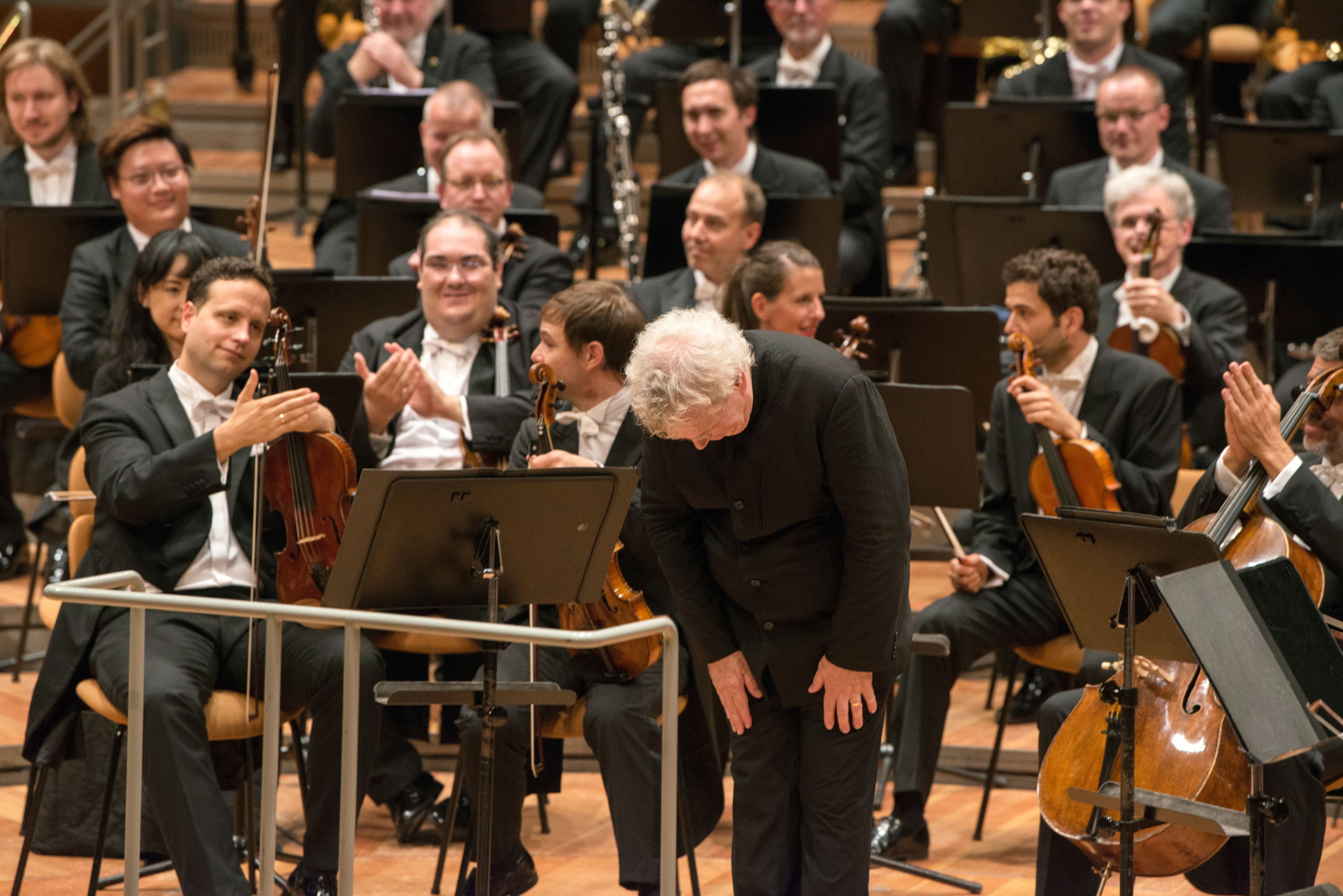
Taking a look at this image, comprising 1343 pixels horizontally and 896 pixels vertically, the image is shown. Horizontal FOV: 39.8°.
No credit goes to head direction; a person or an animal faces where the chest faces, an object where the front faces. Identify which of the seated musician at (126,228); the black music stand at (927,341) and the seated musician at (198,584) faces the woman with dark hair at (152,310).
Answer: the seated musician at (126,228)

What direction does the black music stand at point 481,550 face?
away from the camera

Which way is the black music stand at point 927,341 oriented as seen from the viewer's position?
away from the camera

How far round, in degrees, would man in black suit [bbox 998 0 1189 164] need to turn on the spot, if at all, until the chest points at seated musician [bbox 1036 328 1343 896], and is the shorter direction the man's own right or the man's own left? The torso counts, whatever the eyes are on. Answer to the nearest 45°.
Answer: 0° — they already face them

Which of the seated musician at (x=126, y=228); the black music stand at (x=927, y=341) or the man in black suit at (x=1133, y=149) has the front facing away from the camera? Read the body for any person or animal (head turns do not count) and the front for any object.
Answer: the black music stand

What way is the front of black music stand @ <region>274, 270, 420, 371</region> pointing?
away from the camera

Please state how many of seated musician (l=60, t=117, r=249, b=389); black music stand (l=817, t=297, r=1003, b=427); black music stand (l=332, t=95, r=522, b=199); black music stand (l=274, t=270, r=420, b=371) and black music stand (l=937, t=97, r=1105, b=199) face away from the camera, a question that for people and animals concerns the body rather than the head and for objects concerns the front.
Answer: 4

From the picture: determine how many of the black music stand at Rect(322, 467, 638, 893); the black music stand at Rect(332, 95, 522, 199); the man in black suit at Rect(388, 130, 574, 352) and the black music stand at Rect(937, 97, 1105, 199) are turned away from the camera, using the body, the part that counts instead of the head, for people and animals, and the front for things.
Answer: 3

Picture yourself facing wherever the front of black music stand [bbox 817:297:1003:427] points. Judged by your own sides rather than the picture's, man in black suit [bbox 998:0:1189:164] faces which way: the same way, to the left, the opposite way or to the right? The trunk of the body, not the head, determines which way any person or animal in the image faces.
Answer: the opposite way

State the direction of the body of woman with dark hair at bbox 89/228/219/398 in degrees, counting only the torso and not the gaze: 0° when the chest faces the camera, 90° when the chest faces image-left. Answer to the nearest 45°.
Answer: approximately 315°
